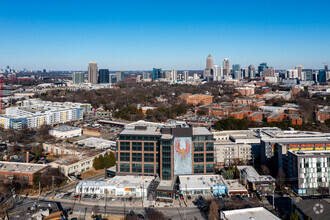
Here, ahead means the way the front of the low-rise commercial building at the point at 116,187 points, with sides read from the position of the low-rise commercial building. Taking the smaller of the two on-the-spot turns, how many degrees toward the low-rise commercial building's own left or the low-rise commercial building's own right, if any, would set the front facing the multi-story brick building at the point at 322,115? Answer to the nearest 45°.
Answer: approximately 135° to the low-rise commercial building's own left

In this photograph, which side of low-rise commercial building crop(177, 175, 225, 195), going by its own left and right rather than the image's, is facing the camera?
front

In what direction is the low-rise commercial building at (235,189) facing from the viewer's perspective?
toward the camera

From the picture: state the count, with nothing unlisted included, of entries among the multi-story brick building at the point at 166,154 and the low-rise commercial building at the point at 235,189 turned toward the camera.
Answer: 2

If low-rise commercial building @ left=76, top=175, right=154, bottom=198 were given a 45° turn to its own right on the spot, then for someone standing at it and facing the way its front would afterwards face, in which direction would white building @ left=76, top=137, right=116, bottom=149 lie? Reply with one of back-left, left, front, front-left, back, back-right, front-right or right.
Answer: back-right

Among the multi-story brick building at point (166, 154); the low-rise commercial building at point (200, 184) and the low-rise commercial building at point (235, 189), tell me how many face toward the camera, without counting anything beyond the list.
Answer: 3

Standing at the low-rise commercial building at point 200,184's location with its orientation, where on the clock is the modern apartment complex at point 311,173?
The modern apartment complex is roughly at 9 o'clock from the low-rise commercial building.

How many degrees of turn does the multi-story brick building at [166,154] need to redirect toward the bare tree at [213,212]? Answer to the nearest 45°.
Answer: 0° — it already faces it

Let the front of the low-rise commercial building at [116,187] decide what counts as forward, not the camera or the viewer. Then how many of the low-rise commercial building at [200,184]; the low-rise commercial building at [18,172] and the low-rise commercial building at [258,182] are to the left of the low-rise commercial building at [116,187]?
2

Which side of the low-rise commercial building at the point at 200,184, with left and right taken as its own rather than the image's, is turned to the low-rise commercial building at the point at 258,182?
left
